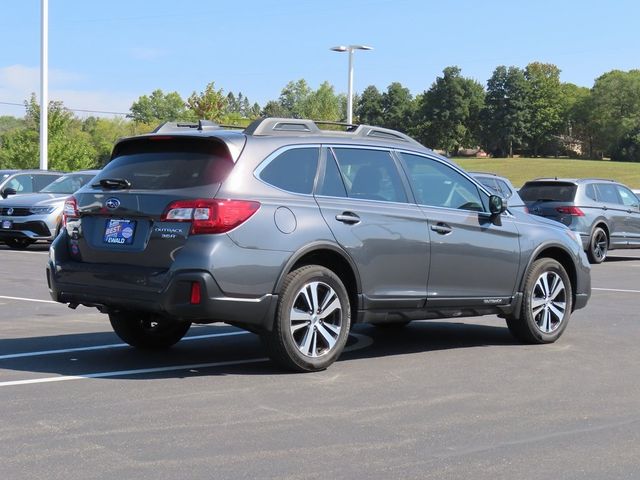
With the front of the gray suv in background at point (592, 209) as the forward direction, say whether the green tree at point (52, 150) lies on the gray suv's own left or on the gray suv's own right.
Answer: on the gray suv's own left

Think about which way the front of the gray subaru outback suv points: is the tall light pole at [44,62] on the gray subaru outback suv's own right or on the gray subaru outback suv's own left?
on the gray subaru outback suv's own left

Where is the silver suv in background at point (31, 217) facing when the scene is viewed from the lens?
facing the viewer and to the left of the viewer

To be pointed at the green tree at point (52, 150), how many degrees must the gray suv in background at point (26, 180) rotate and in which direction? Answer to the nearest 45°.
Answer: approximately 135° to its right

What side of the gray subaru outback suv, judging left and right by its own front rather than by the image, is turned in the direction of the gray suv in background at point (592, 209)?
front

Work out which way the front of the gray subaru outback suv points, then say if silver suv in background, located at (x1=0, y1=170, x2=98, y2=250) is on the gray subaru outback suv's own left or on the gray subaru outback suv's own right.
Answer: on the gray subaru outback suv's own left

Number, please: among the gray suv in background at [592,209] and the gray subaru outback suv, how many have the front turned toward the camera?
0

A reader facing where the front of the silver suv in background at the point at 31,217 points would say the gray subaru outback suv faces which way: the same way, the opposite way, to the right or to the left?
the opposite way

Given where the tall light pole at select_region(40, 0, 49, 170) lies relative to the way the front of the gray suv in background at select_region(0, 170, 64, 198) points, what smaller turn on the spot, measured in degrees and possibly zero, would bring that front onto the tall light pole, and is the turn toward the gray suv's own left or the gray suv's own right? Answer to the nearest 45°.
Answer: approximately 135° to the gray suv's own right

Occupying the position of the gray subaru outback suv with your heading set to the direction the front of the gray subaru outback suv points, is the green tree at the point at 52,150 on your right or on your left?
on your left

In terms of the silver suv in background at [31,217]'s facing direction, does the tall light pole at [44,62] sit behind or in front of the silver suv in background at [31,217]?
behind

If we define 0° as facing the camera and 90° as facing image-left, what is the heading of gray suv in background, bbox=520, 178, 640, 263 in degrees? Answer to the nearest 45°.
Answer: approximately 225°

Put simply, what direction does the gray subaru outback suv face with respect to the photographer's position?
facing away from the viewer and to the right of the viewer
